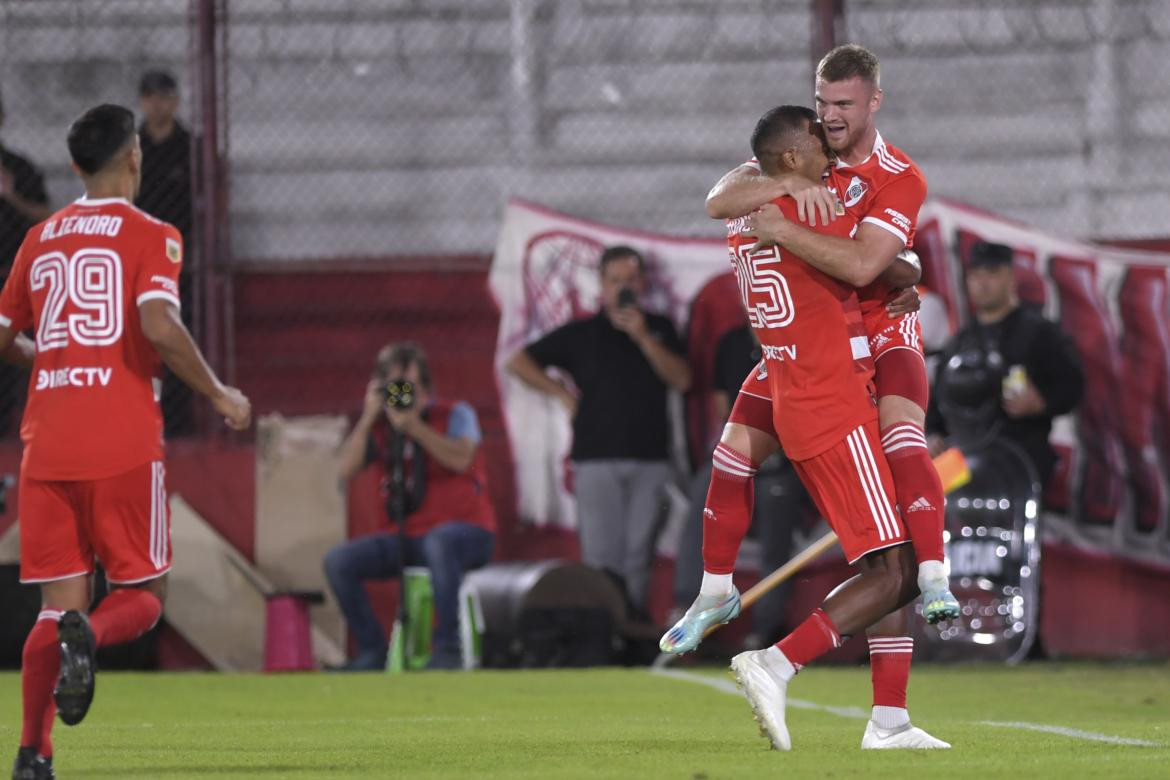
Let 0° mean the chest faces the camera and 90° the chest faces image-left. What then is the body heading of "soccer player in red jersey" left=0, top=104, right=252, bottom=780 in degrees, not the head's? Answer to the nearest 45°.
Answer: approximately 225°

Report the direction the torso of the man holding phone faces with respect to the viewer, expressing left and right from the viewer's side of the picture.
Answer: facing the viewer

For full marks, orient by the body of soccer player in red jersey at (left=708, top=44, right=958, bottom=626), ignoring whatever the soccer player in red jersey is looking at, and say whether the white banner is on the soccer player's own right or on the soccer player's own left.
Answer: on the soccer player's own right

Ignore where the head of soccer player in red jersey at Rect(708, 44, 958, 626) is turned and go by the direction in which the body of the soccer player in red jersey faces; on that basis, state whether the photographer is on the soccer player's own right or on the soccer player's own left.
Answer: on the soccer player's own right

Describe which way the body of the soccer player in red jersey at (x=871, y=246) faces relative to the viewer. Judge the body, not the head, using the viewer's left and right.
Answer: facing the viewer and to the left of the viewer

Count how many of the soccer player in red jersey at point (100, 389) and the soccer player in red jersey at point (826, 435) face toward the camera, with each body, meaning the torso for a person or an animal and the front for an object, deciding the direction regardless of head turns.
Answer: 0

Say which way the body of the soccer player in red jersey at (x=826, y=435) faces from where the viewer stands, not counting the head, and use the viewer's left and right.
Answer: facing away from the viewer and to the right of the viewer

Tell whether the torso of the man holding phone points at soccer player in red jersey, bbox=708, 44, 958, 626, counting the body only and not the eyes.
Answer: yes

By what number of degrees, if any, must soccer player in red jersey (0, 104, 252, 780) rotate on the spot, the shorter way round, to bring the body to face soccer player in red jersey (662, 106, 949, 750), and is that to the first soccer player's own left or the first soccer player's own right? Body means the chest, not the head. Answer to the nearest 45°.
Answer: approximately 45° to the first soccer player's own right

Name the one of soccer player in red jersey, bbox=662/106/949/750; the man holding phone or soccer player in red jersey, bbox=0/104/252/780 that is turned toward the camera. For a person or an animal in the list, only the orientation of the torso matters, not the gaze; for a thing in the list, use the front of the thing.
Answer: the man holding phone

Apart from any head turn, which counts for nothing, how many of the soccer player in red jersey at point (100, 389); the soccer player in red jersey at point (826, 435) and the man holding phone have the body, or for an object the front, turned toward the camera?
1

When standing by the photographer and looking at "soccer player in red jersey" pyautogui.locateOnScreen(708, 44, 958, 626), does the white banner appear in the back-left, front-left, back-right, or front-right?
back-left

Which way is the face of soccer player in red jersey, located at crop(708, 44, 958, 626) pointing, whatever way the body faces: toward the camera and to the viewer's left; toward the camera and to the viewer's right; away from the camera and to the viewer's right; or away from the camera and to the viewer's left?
toward the camera and to the viewer's left
